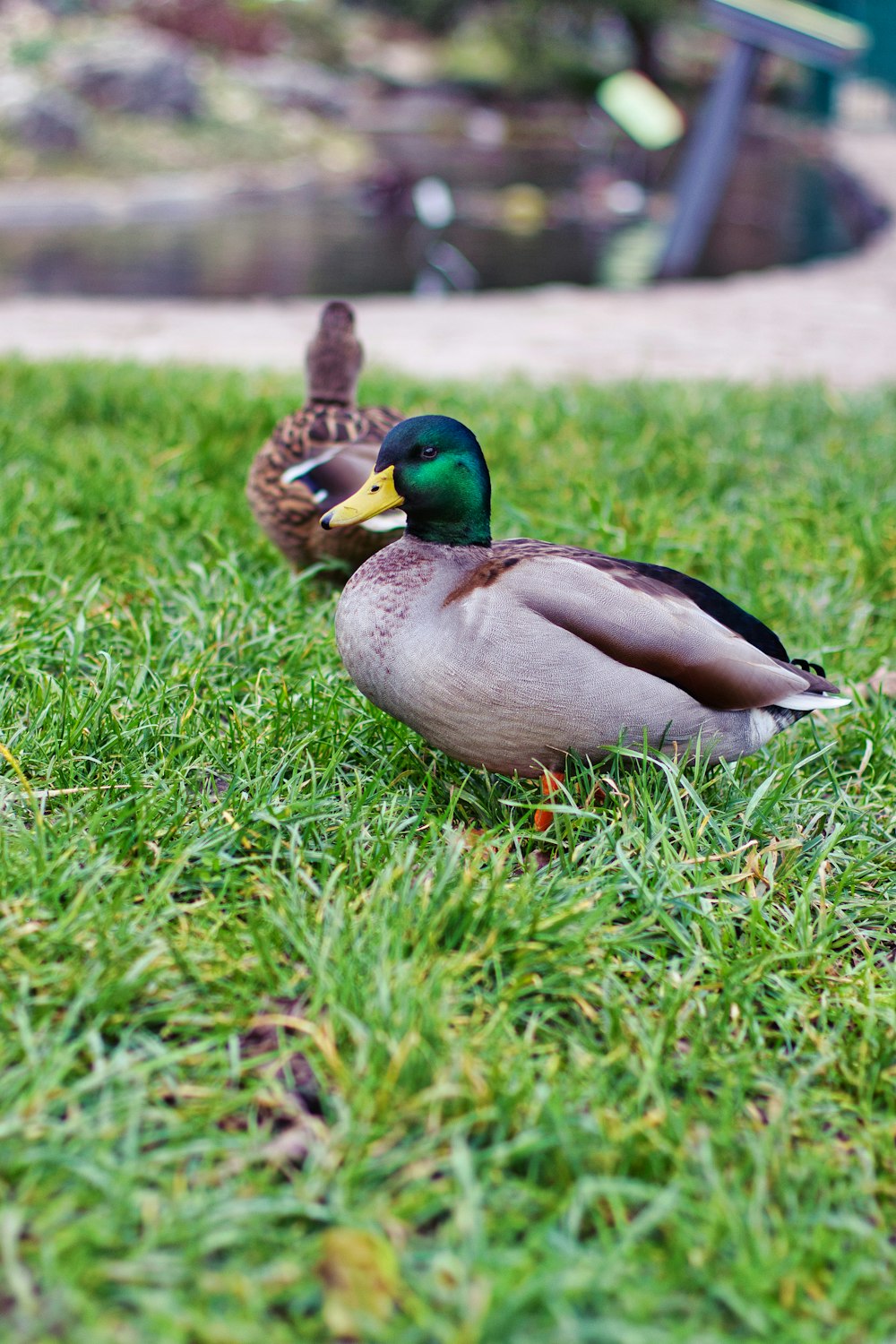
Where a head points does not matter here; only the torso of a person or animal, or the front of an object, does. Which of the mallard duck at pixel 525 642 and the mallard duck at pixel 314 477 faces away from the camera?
the mallard duck at pixel 314 477

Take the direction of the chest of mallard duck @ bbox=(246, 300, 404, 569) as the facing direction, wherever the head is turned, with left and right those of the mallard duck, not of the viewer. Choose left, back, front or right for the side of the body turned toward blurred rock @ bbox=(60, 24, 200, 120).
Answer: front

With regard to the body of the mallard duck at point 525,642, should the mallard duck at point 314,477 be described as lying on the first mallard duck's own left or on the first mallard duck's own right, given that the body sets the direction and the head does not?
on the first mallard duck's own right

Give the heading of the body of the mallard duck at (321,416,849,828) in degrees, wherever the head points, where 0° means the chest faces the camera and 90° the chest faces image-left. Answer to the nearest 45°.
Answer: approximately 90°

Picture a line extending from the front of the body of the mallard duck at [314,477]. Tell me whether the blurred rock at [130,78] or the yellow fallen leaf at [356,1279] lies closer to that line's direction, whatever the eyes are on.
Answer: the blurred rock

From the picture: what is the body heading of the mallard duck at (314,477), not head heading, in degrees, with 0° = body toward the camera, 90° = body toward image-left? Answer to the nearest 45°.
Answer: approximately 180°

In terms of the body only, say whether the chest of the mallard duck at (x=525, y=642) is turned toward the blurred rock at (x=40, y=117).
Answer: no

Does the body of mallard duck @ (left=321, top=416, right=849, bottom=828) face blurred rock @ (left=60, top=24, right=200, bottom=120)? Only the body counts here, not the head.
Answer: no

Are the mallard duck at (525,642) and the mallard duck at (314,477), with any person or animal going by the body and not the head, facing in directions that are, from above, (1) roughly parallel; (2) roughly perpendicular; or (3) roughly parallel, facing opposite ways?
roughly perpendicular
